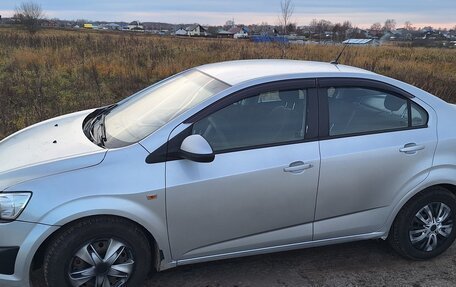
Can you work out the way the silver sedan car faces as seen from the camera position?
facing the viewer and to the left of the viewer
